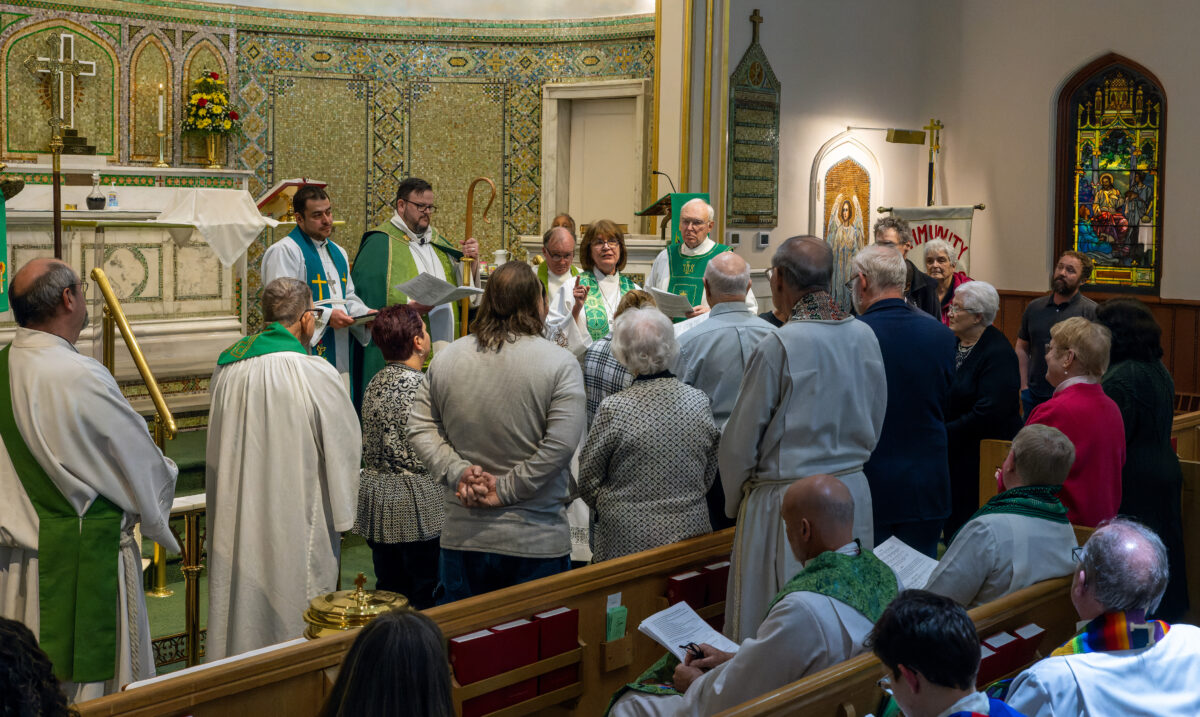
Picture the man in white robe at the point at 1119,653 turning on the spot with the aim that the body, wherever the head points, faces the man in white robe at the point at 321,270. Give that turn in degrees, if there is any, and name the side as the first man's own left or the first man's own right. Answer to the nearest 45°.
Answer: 0° — they already face them

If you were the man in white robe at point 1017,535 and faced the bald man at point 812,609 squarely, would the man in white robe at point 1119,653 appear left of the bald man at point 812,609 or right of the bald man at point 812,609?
left

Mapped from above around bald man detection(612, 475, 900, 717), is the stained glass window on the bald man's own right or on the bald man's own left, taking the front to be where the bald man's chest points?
on the bald man's own right

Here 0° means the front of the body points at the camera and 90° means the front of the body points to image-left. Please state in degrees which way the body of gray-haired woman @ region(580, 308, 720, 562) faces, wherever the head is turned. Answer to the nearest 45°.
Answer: approximately 180°

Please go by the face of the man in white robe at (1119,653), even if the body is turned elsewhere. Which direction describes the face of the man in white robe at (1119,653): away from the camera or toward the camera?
away from the camera

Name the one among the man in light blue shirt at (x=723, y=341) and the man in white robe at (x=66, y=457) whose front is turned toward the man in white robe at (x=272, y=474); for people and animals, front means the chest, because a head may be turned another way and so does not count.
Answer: the man in white robe at (x=66, y=457)

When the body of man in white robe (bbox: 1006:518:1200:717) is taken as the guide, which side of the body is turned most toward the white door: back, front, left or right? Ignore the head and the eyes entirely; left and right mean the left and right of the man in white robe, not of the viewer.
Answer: front

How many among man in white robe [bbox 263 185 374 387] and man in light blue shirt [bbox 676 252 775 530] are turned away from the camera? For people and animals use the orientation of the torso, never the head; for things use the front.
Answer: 1

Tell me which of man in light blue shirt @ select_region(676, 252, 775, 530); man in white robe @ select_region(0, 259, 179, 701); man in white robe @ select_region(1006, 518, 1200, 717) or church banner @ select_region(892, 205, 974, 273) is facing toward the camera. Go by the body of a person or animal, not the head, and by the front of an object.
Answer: the church banner

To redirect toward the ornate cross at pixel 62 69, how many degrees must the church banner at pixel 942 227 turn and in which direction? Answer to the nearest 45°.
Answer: approximately 90° to its right

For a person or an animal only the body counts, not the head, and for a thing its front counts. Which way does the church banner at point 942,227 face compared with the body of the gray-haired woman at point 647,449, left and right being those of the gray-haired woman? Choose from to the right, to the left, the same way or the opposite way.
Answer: the opposite way

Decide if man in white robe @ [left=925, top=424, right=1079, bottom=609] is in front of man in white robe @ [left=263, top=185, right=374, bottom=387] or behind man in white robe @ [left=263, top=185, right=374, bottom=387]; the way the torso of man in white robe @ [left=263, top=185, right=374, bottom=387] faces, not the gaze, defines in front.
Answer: in front

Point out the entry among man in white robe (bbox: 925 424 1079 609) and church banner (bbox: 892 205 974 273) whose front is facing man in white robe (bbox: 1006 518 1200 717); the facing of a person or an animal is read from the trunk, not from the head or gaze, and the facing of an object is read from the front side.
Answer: the church banner

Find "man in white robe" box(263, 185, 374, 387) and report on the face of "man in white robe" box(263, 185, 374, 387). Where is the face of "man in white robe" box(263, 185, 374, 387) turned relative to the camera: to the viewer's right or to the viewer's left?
to the viewer's right

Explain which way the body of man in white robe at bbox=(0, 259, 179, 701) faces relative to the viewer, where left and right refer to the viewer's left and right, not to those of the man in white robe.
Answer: facing away from the viewer and to the right of the viewer
